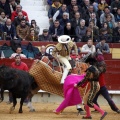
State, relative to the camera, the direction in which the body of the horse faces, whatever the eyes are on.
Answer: to the viewer's right

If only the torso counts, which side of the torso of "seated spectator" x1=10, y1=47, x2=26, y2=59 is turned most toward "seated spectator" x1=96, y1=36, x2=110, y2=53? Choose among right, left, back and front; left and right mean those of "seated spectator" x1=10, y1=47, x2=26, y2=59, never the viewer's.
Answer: left

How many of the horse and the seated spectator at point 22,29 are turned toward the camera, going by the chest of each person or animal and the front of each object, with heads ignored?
1

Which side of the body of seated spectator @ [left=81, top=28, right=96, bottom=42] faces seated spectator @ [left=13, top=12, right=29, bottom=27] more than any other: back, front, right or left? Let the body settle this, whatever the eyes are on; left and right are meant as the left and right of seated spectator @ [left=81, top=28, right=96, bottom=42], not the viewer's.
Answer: right

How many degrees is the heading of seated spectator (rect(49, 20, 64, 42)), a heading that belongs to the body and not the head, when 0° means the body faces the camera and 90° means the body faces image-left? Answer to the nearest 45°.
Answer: approximately 0°

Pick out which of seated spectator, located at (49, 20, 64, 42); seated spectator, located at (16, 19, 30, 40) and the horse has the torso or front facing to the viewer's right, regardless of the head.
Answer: the horse

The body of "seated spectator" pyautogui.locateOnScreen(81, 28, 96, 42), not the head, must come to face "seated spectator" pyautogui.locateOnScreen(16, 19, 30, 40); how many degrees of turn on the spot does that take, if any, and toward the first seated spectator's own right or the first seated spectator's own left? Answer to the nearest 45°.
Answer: approximately 90° to the first seated spectator's own right

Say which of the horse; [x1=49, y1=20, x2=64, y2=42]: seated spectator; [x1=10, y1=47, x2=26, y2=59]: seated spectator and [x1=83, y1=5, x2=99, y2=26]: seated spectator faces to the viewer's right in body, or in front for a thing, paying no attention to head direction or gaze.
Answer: the horse

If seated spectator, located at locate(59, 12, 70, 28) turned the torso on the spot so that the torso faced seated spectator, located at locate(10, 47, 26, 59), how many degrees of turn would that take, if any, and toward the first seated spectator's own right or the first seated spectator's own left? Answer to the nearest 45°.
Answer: approximately 45° to the first seated spectator's own right

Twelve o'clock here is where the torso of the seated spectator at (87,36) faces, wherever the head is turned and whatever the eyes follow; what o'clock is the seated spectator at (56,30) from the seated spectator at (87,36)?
the seated spectator at (56,30) is roughly at 3 o'clock from the seated spectator at (87,36).
